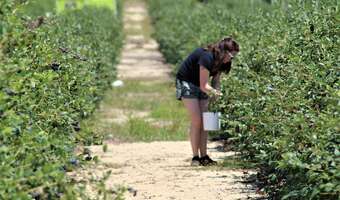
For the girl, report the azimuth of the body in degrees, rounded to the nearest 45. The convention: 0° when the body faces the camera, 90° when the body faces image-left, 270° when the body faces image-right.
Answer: approximately 270°

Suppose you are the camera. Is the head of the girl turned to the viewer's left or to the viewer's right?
to the viewer's right
